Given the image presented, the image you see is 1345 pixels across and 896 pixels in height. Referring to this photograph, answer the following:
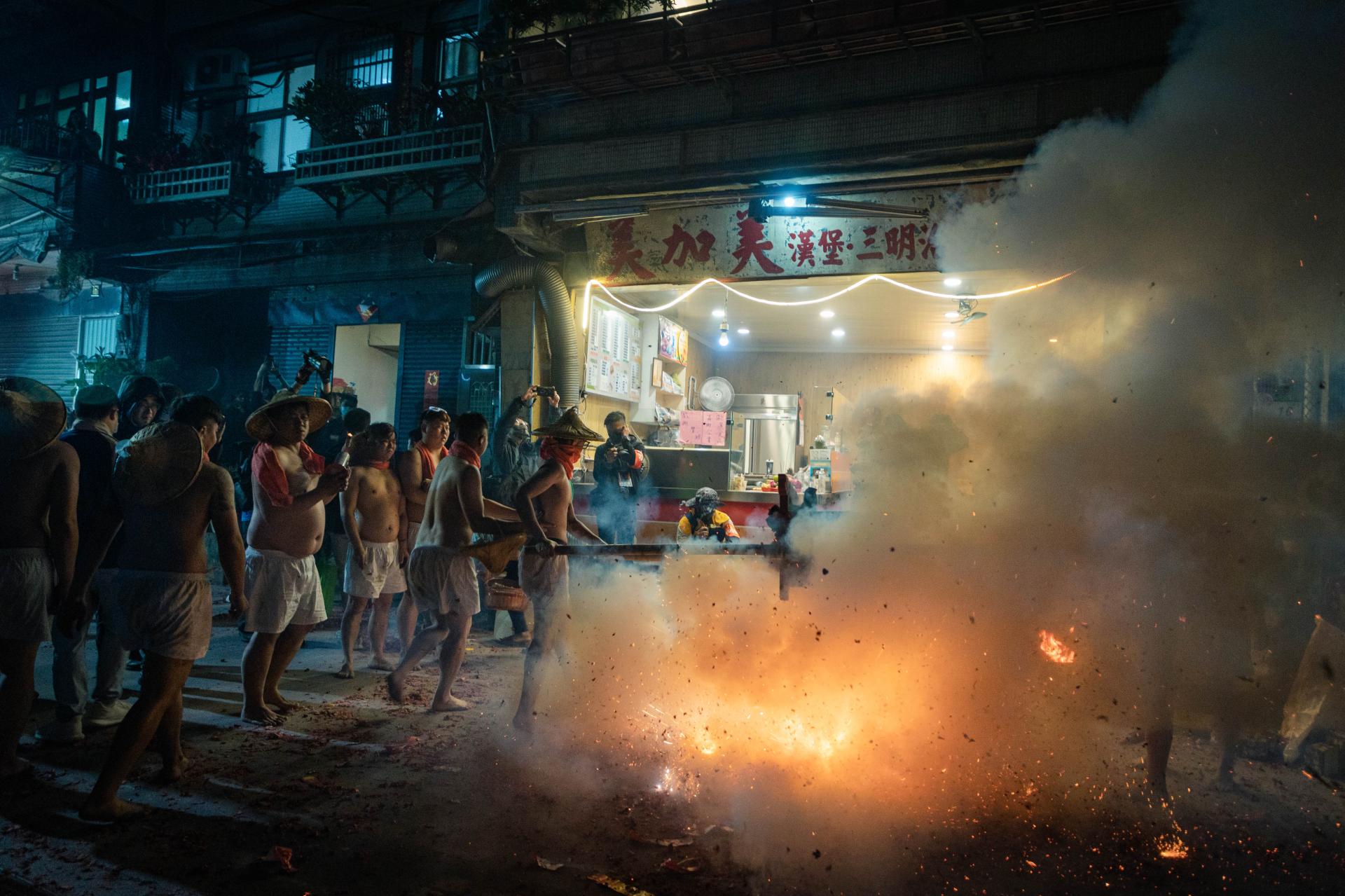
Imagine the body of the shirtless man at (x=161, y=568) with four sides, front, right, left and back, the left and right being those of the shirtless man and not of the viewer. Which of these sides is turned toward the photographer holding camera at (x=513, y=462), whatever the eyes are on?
front

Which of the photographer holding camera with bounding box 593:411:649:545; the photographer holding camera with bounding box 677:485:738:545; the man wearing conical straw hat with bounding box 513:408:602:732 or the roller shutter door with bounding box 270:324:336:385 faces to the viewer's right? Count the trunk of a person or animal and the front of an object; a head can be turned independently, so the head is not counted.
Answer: the man wearing conical straw hat

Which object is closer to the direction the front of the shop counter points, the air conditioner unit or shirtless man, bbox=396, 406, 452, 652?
the shirtless man

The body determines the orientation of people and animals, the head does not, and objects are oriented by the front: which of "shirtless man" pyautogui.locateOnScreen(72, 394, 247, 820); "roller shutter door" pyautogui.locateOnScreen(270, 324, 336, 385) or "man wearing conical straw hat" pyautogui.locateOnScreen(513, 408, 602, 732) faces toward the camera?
the roller shutter door

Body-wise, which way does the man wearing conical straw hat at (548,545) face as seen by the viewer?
to the viewer's right

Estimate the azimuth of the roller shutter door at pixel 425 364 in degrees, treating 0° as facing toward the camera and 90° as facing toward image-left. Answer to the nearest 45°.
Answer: approximately 0°

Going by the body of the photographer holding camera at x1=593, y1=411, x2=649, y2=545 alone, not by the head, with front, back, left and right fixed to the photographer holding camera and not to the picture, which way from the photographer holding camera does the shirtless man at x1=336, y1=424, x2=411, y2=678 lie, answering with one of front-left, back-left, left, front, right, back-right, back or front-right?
front-right

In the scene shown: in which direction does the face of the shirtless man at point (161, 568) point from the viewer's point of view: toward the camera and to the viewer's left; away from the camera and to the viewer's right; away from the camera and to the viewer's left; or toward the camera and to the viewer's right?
away from the camera and to the viewer's right

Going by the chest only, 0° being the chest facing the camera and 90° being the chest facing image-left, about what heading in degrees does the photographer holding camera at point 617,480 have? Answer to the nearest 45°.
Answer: approximately 0°

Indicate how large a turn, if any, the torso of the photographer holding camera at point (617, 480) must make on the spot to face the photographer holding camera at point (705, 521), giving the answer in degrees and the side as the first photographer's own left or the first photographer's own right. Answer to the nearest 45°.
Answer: approximately 45° to the first photographer's own left

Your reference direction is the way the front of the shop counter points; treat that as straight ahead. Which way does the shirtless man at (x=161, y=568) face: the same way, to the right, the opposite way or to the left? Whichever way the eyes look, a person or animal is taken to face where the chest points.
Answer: the opposite way

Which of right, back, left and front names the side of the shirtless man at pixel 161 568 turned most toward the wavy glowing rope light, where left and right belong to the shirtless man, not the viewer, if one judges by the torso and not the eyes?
front

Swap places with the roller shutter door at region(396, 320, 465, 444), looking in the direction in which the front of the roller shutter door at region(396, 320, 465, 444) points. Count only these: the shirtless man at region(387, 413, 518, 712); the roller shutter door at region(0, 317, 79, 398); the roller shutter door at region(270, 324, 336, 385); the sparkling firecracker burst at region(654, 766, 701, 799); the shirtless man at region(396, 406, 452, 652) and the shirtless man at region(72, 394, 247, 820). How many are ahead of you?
4

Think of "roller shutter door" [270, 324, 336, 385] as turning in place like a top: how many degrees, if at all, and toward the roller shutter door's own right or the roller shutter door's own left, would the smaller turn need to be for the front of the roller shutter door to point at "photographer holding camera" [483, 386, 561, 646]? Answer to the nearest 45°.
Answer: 0° — it already faces them

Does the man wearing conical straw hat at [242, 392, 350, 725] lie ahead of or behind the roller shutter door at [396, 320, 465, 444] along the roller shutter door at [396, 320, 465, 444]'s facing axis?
ahead
